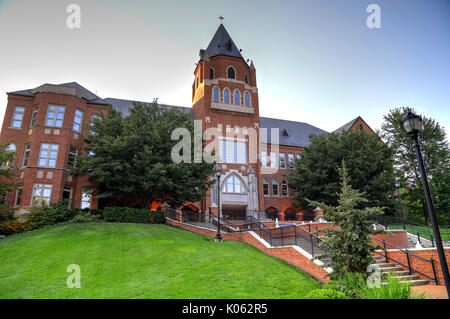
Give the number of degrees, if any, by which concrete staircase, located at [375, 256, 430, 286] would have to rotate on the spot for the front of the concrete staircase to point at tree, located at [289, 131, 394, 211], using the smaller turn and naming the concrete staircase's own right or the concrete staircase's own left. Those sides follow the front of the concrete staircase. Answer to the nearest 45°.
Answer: approximately 135° to the concrete staircase's own left

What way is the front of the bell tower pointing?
toward the camera

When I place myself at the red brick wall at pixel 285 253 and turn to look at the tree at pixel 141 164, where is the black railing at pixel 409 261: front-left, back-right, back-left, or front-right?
back-right

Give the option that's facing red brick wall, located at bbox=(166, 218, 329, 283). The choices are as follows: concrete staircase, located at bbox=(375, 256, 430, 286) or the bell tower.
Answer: the bell tower

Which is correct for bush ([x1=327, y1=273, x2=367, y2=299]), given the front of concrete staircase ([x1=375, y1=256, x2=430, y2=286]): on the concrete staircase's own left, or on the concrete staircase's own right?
on the concrete staircase's own right

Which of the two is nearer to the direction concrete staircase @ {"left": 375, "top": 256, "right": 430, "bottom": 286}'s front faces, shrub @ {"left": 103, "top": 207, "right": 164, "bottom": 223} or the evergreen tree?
the evergreen tree

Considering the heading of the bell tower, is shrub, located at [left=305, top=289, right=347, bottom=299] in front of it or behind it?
in front

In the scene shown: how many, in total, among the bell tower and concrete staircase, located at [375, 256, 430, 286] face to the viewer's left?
0

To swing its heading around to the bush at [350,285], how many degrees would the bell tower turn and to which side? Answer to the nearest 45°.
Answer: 0° — it already faces it

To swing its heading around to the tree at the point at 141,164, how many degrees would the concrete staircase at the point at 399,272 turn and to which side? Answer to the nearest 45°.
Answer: approximately 135° to its right

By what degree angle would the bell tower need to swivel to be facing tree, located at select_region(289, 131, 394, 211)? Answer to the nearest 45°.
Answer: approximately 90° to its left
